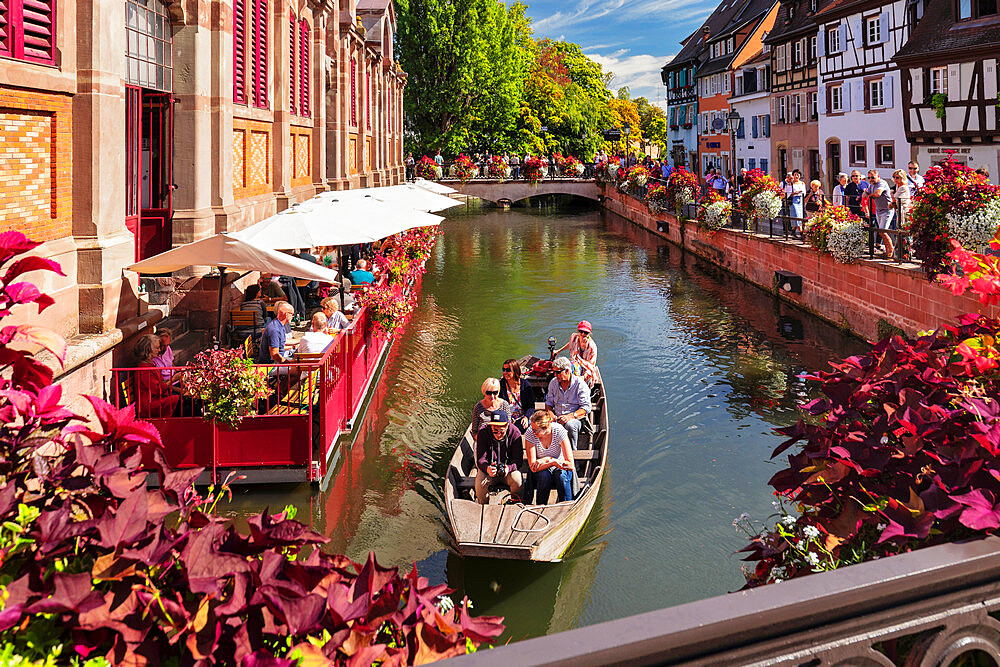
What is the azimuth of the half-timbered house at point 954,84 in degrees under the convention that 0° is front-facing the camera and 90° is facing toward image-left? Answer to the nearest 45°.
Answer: approximately 45°

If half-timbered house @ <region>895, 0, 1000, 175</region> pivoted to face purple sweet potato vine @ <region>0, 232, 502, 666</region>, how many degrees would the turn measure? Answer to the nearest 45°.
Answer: approximately 45° to its left

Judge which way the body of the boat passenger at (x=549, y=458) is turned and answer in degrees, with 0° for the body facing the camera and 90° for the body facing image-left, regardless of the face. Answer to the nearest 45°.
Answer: approximately 0°

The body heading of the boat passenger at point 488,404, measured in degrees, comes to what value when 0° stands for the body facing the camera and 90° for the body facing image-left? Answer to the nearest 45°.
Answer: approximately 0°

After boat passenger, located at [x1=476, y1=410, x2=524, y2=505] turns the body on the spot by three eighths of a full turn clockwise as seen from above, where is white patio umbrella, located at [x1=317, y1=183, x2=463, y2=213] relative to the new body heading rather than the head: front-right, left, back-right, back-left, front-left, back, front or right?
front-right

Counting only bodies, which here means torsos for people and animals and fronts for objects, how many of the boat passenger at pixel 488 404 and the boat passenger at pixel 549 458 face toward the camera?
2
